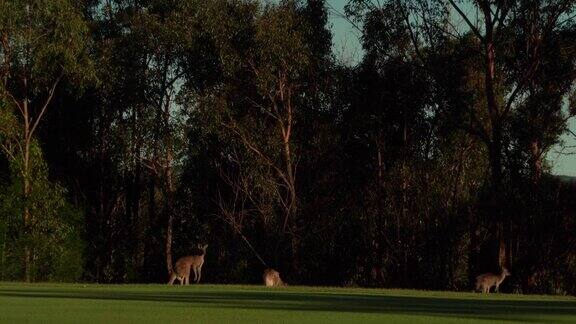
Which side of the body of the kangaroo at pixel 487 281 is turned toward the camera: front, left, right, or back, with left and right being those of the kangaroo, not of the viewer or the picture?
right

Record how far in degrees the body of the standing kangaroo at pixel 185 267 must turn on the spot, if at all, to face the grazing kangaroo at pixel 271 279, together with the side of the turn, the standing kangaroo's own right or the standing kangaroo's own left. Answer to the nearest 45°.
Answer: approximately 45° to the standing kangaroo's own right

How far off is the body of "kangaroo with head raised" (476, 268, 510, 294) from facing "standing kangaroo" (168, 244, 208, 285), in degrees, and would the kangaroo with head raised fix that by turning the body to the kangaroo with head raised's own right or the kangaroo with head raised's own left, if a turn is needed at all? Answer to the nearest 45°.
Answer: approximately 180°

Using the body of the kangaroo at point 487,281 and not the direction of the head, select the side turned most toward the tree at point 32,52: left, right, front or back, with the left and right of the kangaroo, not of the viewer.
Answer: back

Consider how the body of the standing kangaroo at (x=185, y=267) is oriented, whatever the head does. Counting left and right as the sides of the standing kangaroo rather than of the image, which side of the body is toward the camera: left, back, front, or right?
right
